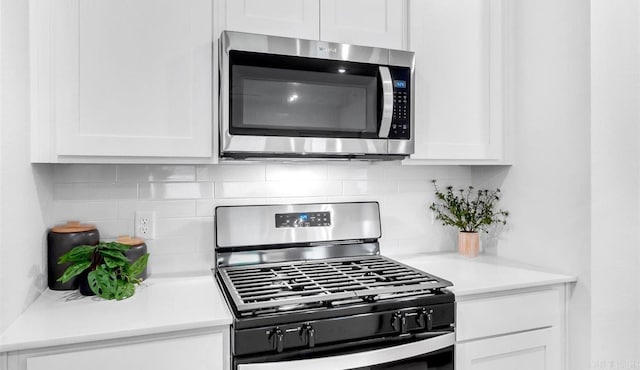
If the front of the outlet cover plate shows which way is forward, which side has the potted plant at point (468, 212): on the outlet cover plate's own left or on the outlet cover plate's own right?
on the outlet cover plate's own left

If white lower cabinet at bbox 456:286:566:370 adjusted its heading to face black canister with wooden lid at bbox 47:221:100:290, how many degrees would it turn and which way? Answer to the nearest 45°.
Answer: approximately 90° to its right

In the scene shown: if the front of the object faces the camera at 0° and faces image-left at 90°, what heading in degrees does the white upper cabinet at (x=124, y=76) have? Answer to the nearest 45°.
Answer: approximately 0°

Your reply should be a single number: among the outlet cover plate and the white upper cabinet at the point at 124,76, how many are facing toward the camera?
2

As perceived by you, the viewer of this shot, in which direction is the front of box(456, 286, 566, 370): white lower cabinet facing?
facing the viewer and to the right of the viewer

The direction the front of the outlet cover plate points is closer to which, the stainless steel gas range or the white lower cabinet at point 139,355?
the white lower cabinet

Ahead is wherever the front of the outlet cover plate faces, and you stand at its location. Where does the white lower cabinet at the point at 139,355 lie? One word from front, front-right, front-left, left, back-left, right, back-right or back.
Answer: front

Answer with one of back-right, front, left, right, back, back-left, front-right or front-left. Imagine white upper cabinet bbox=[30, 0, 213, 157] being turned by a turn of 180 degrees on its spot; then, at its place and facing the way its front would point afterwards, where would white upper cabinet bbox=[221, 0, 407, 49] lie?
right

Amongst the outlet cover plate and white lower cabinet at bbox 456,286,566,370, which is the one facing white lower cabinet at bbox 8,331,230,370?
the outlet cover plate

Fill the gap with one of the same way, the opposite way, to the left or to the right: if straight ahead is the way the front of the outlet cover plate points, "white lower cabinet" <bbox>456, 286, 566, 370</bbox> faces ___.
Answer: the same way

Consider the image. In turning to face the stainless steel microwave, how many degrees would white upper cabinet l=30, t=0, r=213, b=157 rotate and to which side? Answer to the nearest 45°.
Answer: approximately 90° to its left

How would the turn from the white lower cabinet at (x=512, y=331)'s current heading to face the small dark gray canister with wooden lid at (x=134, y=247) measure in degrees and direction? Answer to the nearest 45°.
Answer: approximately 90° to its right

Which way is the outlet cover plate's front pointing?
toward the camera
